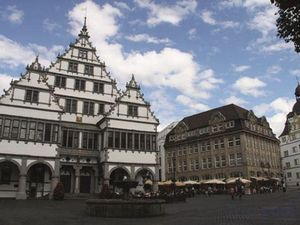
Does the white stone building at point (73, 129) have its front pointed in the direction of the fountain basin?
yes

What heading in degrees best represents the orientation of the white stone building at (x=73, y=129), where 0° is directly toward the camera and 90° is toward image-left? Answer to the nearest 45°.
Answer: approximately 0°
